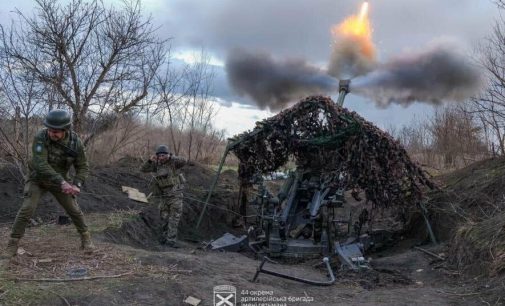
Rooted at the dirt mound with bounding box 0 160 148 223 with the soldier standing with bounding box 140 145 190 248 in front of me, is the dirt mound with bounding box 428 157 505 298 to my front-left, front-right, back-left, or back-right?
front-left

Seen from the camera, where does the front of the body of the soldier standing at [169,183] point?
toward the camera

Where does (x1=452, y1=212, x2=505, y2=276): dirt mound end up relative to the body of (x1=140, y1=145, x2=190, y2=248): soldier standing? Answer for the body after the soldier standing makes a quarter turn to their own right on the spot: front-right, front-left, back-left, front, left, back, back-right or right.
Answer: back-left

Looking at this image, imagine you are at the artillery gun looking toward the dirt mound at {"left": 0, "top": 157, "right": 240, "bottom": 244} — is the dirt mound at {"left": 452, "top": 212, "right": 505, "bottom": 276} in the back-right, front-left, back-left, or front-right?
back-left

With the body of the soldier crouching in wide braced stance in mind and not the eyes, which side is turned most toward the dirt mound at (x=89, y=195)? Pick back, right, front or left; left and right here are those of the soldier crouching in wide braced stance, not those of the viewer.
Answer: back

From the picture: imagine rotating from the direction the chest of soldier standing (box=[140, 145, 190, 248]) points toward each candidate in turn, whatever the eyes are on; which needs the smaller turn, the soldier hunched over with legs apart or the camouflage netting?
the soldier hunched over with legs apart

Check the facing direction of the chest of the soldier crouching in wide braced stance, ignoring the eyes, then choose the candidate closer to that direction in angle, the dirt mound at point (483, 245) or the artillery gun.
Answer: the dirt mound
